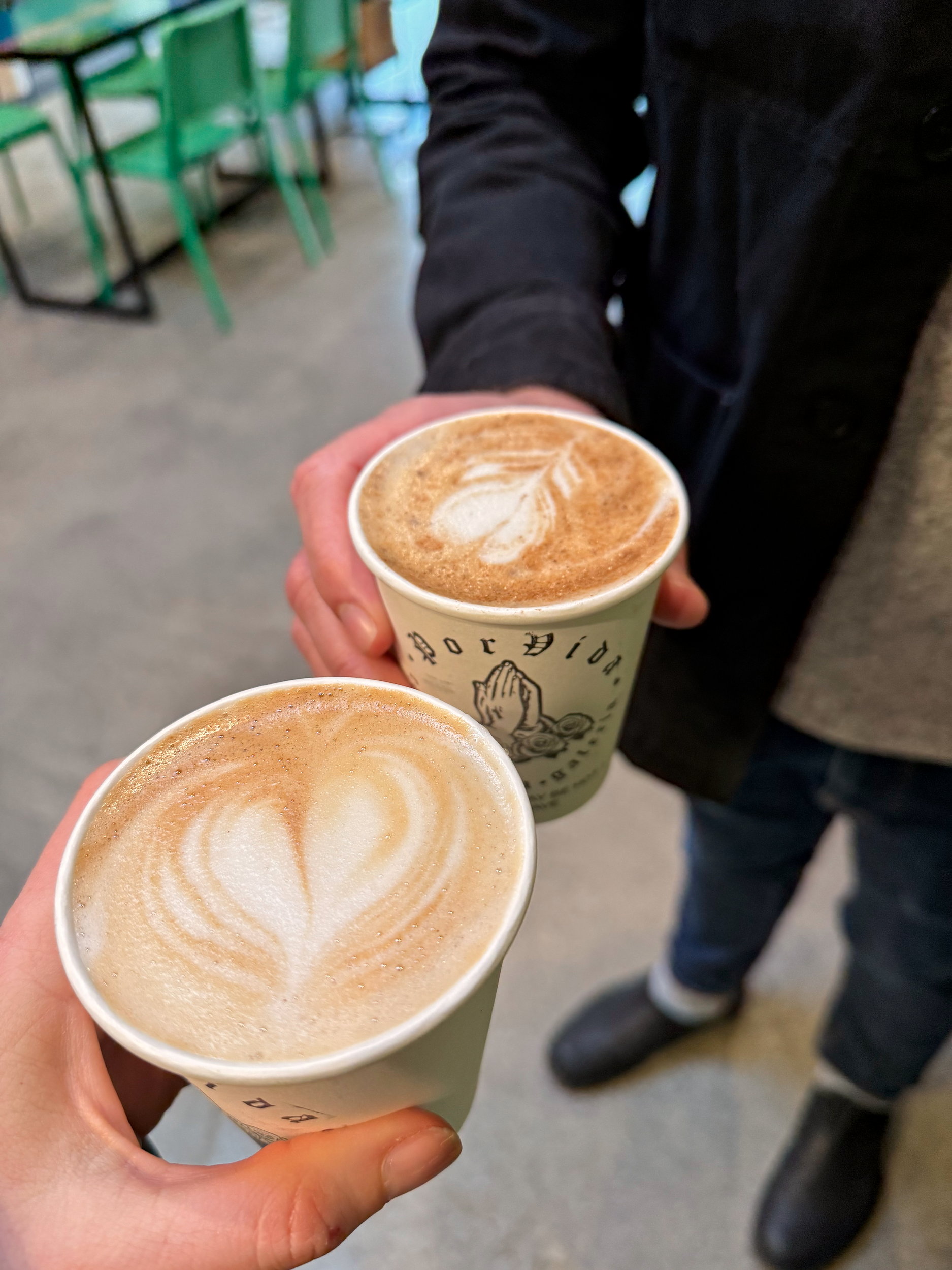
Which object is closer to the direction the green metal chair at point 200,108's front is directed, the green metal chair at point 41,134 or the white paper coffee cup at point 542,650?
the green metal chair

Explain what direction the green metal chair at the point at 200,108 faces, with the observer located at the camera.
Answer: facing away from the viewer and to the left of the viewer

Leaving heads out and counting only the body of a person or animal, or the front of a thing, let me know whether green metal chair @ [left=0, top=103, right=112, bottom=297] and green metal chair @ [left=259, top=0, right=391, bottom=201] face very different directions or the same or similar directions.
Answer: very different directions

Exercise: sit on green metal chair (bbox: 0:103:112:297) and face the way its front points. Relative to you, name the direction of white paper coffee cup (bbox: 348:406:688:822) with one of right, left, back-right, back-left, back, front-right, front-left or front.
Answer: front-right

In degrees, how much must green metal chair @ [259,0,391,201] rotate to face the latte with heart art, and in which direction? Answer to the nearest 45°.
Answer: approximately 135° to its left

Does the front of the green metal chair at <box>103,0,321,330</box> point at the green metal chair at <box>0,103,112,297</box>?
yes

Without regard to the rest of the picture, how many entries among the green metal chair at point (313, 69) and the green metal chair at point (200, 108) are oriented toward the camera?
0

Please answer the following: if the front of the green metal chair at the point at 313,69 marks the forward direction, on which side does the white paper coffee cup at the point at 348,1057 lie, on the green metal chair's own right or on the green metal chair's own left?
on the green metal chair's own left
